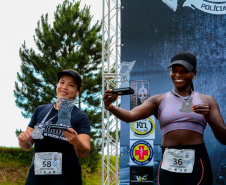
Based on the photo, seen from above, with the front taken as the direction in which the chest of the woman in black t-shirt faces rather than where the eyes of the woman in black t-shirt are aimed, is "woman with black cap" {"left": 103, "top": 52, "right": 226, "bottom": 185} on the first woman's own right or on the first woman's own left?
on the first woman's own left

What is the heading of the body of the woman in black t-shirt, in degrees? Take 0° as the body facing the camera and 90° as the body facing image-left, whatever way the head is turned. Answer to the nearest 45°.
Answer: approximately 0°

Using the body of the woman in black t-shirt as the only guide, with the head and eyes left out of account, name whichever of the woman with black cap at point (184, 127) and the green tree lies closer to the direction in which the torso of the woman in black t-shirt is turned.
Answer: the woman with black cap

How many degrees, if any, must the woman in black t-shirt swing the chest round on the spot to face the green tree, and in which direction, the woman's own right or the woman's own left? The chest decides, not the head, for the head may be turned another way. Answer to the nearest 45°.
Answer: approximately 180°
